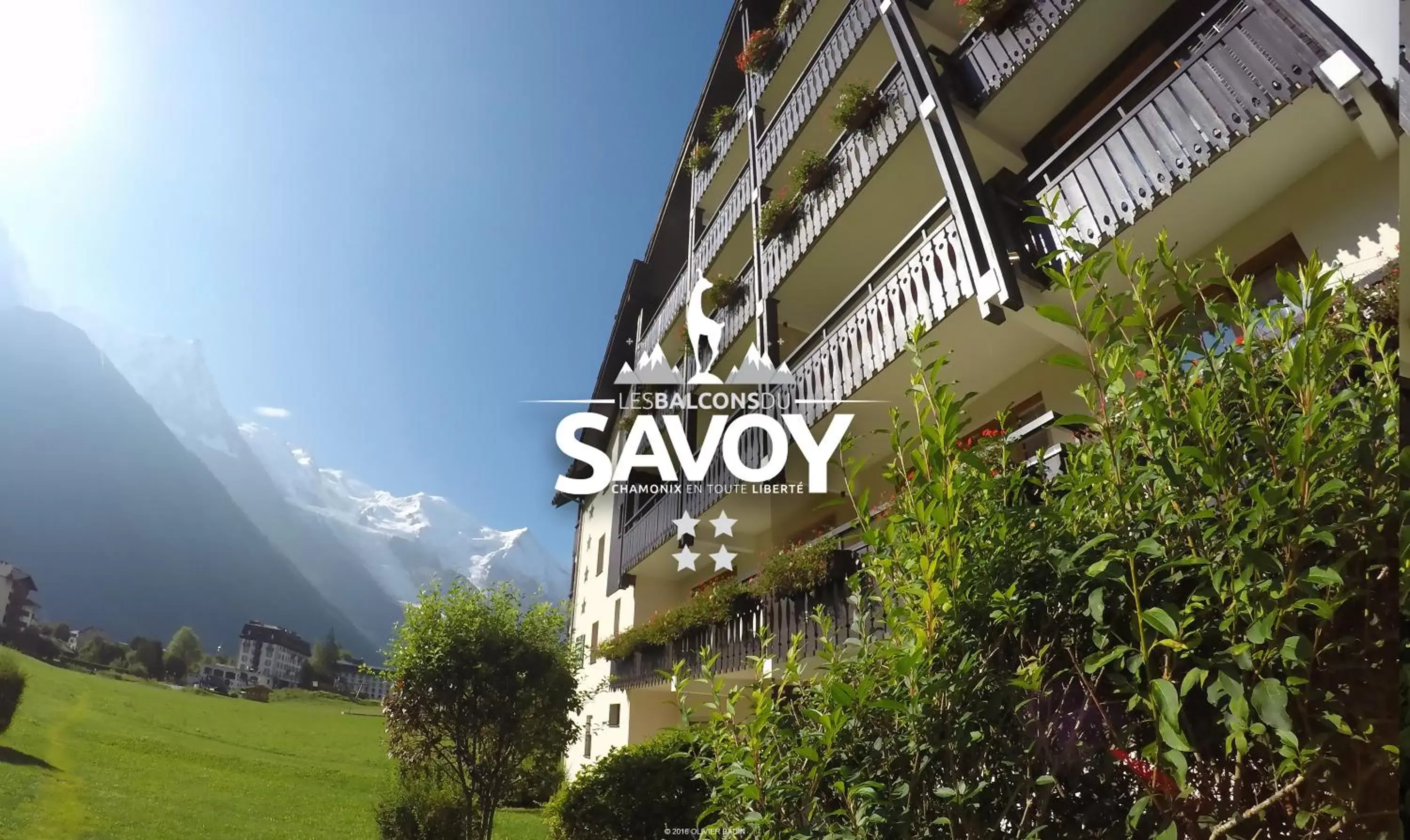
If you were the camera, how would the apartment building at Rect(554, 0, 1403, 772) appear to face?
facing the viewer and to the left of the viewer

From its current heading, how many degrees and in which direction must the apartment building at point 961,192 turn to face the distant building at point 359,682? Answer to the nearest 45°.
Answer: approximately 45° to its right
